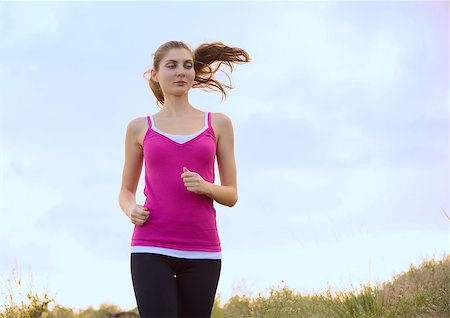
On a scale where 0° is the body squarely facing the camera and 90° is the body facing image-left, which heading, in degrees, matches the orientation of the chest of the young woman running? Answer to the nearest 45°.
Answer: approximately 0°
